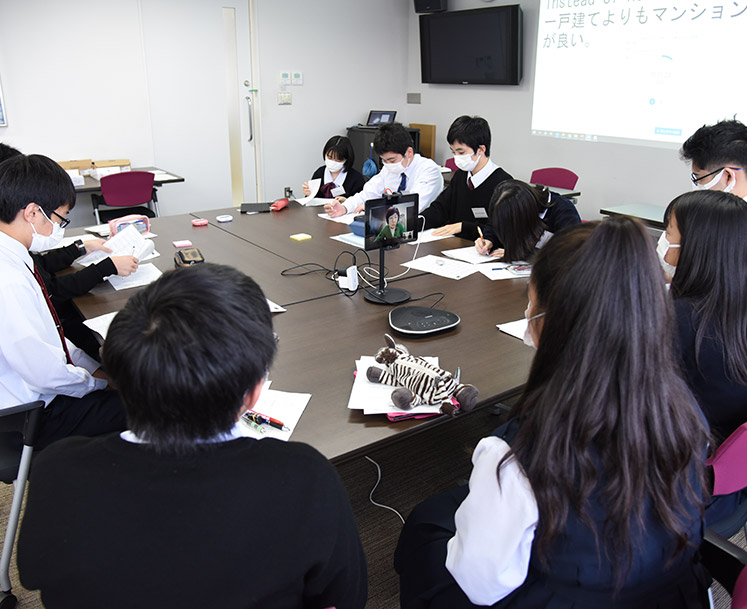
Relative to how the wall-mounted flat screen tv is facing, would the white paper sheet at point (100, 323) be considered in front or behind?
in front

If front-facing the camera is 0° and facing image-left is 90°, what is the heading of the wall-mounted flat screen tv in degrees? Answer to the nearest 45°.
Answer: approximately 45°

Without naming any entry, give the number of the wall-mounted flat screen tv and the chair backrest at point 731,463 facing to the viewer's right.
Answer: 0

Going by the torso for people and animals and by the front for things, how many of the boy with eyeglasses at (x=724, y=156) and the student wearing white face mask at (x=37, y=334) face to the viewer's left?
1

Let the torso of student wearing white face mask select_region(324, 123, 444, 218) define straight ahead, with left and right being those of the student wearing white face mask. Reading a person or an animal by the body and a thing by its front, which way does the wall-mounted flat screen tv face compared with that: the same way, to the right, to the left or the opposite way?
the same way

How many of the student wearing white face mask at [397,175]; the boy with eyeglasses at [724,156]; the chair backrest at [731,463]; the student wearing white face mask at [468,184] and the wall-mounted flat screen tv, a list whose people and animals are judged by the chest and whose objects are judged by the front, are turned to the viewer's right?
0

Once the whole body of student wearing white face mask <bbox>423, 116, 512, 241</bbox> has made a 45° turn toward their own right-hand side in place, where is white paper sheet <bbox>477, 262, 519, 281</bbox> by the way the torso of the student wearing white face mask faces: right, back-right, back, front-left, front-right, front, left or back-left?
left

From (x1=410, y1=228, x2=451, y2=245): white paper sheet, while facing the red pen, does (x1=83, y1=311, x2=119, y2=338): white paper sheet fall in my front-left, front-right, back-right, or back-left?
front-right

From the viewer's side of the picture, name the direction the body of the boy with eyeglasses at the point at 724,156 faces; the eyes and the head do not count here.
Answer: to the viewer's left

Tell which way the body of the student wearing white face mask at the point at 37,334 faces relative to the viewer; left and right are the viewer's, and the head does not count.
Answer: facing to the right of the viewer

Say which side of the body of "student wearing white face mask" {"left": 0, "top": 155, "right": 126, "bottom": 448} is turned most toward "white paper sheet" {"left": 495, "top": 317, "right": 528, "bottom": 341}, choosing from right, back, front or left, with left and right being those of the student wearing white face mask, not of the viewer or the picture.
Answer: front

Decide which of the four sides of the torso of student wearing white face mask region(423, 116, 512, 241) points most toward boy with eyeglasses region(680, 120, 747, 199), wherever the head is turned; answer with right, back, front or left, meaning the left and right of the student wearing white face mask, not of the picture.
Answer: left

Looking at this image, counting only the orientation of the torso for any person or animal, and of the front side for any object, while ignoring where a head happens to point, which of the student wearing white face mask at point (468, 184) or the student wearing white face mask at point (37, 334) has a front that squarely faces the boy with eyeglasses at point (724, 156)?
the student wearing white face mask at point (37, 334)

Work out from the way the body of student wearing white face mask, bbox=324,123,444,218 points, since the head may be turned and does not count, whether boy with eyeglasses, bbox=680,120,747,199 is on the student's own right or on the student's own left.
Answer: on the student's own left

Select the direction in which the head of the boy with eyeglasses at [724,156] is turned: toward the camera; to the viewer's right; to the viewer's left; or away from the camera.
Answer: to the viewer's left

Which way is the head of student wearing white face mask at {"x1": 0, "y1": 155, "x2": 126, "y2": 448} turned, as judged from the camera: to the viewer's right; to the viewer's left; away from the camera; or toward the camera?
to the viewer's right
